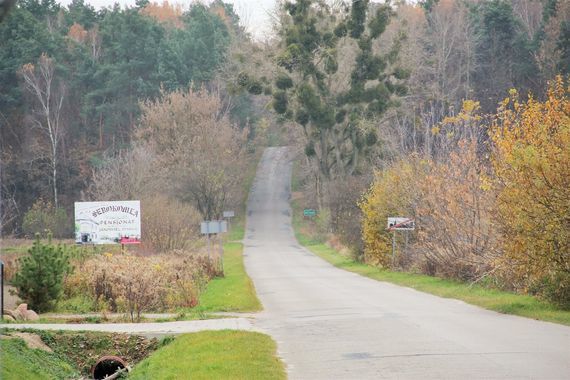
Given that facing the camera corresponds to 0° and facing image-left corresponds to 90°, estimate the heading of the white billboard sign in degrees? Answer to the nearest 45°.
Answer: approximately 0°

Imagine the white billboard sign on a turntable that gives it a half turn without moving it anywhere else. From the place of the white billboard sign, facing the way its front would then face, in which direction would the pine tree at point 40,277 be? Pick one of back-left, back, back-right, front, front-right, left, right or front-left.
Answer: back

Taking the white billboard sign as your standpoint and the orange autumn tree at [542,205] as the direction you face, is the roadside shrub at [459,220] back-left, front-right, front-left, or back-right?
front-left

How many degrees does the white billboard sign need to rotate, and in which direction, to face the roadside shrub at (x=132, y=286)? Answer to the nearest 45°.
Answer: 0° — it already faces it

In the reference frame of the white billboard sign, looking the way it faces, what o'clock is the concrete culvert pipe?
The concrete culvert pipe is roughly at 12 o'clock from the white billboard sign.

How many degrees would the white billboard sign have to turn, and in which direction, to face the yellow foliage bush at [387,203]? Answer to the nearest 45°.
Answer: approximately 90° to its left

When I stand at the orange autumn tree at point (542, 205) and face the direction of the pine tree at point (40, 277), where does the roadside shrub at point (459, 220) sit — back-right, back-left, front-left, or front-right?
front-right

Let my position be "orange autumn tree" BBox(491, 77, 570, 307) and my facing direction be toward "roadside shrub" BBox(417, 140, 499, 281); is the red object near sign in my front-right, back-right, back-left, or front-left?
front-left

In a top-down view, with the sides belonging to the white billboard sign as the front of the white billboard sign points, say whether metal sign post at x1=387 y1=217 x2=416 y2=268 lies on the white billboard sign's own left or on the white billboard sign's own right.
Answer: on the white billboard sign's own left
